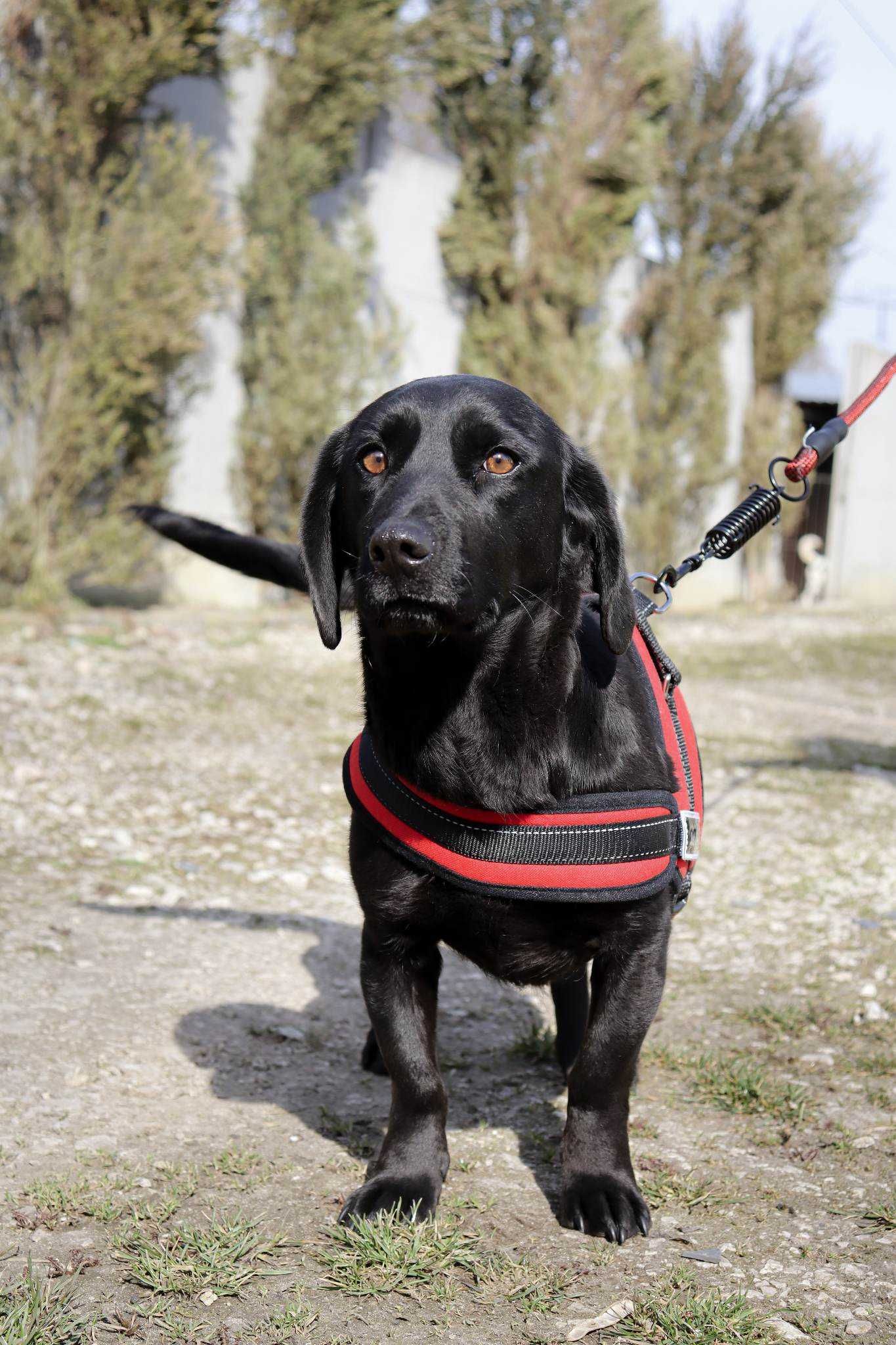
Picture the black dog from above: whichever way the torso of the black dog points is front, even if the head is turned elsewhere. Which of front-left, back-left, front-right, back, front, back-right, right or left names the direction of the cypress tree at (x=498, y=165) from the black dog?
back

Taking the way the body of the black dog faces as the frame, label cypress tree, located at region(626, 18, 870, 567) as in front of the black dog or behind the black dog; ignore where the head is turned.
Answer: behind

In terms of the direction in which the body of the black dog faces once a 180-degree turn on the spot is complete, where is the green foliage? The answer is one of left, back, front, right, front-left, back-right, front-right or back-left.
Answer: front

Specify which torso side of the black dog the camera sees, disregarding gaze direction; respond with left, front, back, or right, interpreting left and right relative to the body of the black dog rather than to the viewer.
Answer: front

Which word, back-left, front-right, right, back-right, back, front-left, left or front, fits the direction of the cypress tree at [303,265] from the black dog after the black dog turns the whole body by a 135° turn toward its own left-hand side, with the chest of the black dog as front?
front-left

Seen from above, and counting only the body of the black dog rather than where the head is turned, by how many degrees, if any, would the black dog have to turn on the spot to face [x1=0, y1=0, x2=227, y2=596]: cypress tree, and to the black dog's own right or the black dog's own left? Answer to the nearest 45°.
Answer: approximately 180°

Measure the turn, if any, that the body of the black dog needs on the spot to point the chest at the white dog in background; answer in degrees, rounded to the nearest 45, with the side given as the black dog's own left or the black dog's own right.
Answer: approximately 180°
